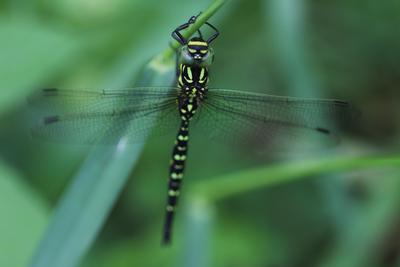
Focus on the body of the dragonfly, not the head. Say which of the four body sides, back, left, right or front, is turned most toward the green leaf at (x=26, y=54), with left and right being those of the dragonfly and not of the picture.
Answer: left

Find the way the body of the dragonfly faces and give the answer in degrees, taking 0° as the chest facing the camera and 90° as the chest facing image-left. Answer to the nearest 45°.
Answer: approximately 180°

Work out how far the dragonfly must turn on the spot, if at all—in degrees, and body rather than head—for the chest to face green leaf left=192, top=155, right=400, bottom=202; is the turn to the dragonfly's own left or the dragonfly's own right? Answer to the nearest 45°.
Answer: approximately 90° to the dragonfly's own right
